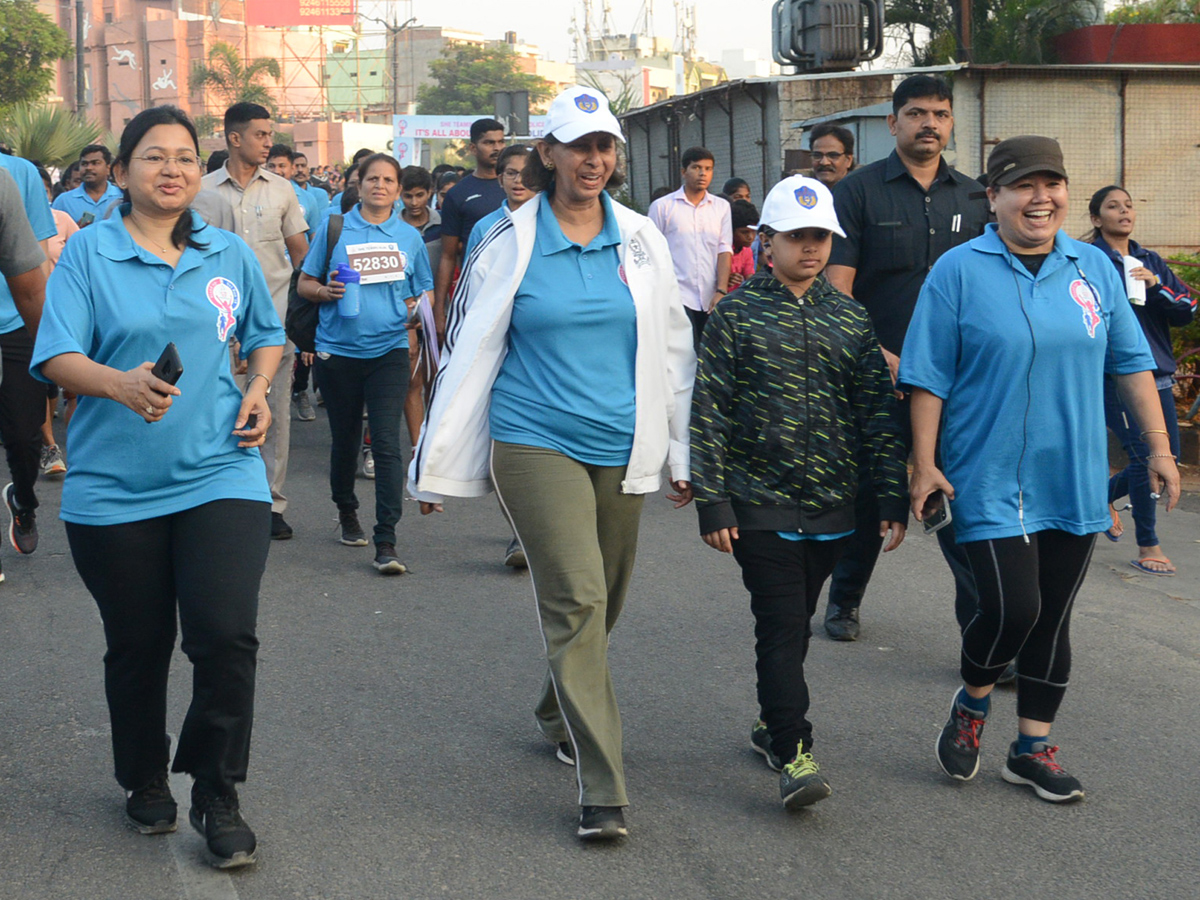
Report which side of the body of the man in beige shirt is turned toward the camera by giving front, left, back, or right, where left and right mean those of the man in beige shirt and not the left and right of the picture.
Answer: front

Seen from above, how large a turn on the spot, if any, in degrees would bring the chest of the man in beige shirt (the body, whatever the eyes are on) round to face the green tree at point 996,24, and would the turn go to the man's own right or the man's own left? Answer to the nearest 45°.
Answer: approximately 135° to the man's own left

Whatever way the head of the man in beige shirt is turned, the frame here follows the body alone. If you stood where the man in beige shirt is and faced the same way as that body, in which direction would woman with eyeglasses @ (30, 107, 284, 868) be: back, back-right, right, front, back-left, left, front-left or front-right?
front

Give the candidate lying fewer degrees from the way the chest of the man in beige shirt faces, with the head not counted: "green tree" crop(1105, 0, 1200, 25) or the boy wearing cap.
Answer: the boy wearing cap

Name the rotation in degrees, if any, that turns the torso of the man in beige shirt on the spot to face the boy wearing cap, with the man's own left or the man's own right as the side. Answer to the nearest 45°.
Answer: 0° — they already face them

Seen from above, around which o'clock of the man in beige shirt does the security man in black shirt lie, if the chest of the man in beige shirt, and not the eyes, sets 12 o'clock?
The security man in black shirt is roughly at 11 o'clock from the man in beige shirt.

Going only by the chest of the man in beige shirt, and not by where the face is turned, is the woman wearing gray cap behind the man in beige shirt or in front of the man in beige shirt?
in front

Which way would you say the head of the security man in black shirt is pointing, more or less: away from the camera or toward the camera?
toward the camera

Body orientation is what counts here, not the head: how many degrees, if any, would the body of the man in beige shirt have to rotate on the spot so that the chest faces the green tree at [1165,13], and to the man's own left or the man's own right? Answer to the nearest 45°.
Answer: approximately 135° to the man's own left

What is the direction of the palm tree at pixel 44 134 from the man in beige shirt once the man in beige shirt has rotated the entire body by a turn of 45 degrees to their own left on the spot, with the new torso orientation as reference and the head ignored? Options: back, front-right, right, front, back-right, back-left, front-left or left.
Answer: back-left
